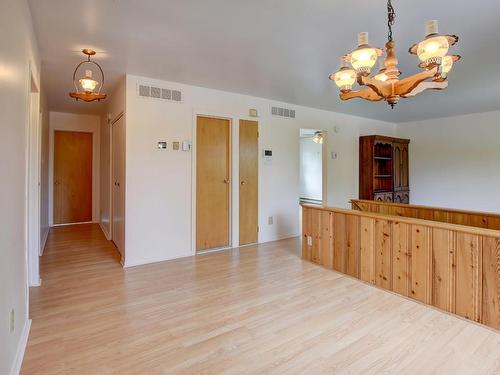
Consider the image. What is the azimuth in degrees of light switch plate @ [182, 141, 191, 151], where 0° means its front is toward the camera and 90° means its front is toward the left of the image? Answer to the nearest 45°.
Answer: approximately 0°

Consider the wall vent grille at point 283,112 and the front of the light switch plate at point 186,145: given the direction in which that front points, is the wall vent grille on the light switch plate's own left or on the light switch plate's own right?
on the light switch plate's own left

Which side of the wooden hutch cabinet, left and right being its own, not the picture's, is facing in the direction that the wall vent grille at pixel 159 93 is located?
right

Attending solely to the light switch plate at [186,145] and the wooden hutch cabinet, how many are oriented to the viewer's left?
0

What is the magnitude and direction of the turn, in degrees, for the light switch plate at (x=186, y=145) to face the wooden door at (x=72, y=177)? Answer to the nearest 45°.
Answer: approximately 135° to its right

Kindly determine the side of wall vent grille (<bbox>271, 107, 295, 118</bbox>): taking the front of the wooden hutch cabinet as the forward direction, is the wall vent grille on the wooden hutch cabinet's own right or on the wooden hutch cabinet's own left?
on the wooden hutch cabinet's own right

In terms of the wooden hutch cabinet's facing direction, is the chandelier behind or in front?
in front

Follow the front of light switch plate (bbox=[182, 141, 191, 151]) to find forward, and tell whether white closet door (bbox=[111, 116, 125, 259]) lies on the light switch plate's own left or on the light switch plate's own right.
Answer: on the light switch plate's own right

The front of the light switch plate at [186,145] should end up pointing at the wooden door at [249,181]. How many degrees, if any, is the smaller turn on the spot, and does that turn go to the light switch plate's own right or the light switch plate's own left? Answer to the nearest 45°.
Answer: approximately 135° to the light switch plate's own left
